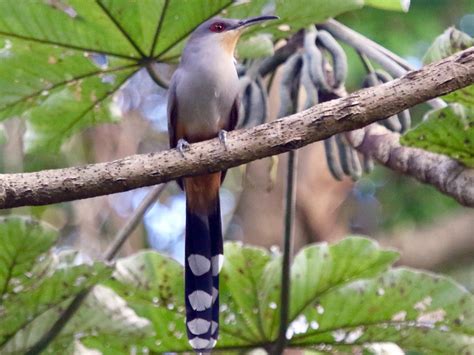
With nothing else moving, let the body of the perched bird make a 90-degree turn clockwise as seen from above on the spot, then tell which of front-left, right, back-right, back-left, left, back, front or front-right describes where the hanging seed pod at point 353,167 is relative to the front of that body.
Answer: back

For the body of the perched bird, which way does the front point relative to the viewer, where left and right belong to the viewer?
facing the viewer

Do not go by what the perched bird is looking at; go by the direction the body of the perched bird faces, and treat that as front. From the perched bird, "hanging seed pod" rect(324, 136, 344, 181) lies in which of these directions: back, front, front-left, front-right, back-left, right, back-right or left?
left

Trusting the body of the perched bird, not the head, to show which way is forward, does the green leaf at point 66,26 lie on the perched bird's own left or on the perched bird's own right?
on the perched bird's own right

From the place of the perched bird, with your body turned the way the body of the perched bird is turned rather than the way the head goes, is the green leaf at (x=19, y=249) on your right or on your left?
on your right

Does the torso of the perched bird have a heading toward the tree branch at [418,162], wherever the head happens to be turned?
no

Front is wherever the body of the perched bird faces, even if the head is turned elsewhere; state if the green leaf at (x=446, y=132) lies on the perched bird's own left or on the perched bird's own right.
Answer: on the perched bird's own left

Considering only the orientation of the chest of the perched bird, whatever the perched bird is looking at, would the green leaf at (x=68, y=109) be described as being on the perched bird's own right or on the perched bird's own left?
on the perched bird's own right
